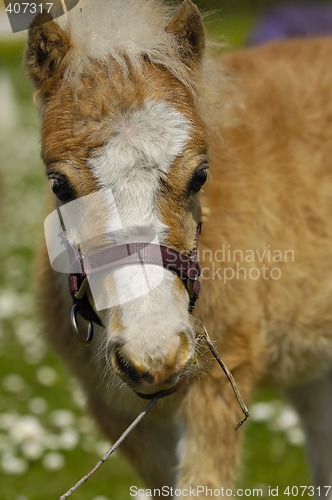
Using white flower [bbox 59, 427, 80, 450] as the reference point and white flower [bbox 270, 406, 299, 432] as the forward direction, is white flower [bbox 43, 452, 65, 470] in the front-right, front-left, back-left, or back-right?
back-right

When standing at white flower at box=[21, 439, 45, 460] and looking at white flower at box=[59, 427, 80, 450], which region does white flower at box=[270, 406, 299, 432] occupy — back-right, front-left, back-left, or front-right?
front-right

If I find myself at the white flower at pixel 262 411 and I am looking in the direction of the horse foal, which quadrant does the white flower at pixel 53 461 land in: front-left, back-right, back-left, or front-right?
front-right
